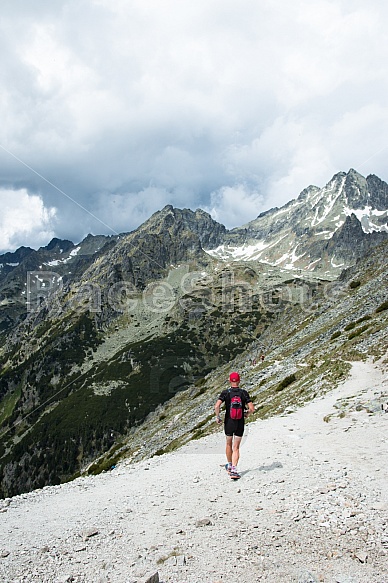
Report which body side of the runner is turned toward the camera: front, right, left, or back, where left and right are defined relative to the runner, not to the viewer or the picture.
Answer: back
